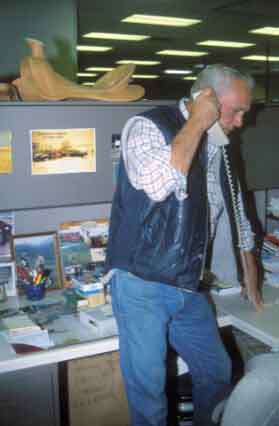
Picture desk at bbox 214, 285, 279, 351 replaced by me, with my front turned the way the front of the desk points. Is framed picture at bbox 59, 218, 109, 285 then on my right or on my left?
on my right

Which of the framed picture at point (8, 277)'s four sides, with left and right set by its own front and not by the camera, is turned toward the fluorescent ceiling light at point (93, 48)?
back

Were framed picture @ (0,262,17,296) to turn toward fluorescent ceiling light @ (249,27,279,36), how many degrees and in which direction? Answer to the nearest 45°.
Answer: approximately 135° to its left

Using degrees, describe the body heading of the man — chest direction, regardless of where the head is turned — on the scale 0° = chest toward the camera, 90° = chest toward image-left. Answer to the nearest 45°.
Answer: approximately 315°

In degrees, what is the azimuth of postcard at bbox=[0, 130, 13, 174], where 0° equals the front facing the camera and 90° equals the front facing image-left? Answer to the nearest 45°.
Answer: approximately 0°

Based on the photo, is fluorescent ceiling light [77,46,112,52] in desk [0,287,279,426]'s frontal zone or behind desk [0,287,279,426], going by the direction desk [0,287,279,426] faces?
behind
